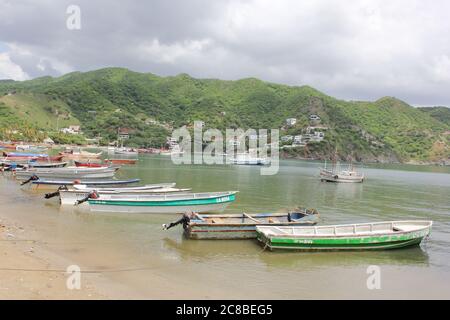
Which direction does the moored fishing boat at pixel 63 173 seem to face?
to the viewer's right

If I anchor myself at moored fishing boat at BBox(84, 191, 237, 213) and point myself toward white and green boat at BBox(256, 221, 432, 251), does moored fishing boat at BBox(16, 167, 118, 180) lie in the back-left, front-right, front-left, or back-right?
back-left

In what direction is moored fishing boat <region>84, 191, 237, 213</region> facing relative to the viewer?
to the viewer's right

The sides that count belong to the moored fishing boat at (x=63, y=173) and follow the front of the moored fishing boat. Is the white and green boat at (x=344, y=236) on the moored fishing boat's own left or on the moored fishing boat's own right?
on the moored fishing boat's own right

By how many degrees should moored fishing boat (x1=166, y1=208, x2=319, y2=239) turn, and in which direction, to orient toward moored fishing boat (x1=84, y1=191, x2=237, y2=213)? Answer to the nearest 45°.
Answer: approximately 135° to its left

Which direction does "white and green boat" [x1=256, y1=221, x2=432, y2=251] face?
to the viewer's right
